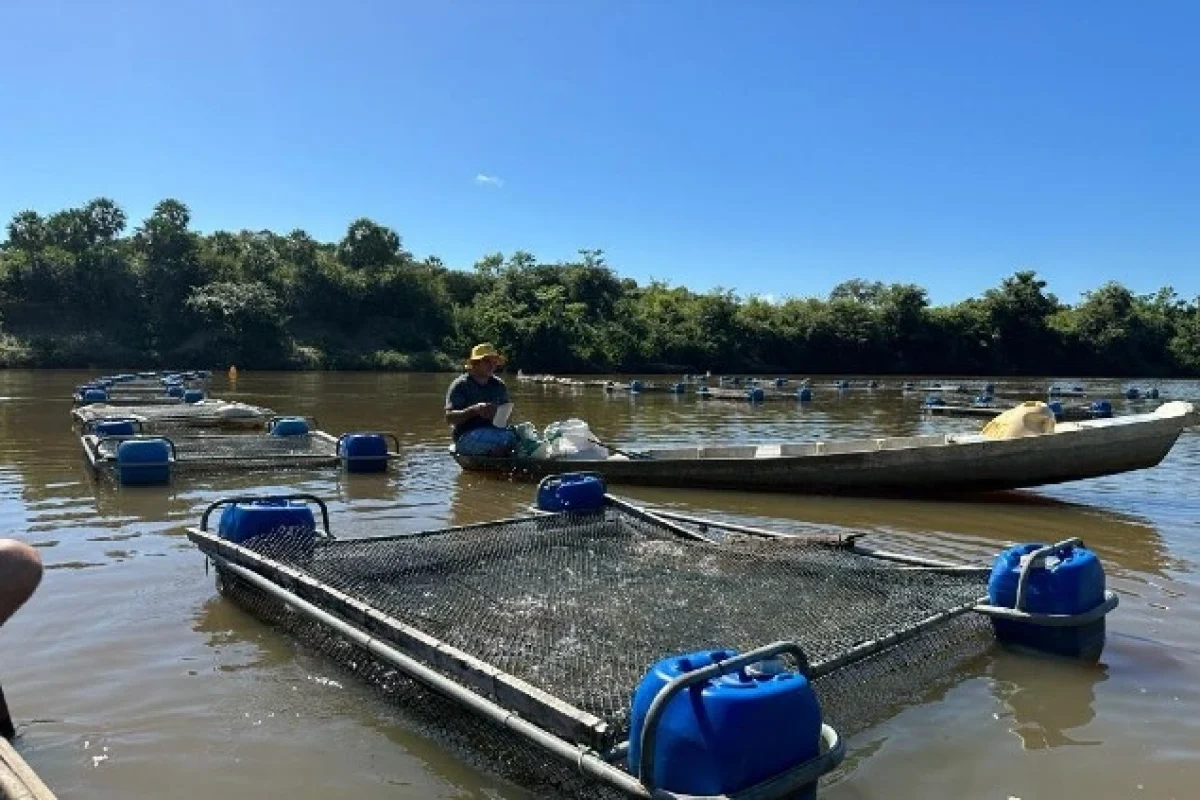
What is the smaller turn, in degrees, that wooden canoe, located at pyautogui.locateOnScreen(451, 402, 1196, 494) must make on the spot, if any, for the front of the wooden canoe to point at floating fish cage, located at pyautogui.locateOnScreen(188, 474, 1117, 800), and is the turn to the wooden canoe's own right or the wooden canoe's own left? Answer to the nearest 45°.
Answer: approximately 90° to the wooden canoe's own right

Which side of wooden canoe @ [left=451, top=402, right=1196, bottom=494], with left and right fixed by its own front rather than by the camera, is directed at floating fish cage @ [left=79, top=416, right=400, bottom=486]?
back

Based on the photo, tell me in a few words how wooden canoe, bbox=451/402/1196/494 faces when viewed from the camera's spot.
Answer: facing to the right of the viewer

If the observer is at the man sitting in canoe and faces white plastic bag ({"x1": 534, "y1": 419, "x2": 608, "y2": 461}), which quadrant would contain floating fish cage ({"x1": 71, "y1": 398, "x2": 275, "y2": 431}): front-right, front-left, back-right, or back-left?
back-left

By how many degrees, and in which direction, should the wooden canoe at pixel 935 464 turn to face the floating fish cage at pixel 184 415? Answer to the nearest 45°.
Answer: approximately 180°
